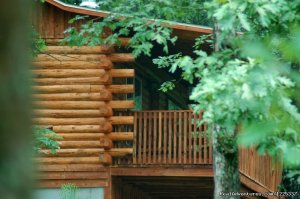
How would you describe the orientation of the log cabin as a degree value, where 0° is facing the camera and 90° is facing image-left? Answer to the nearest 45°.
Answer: approximately 315°

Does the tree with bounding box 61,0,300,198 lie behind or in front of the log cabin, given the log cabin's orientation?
in front
